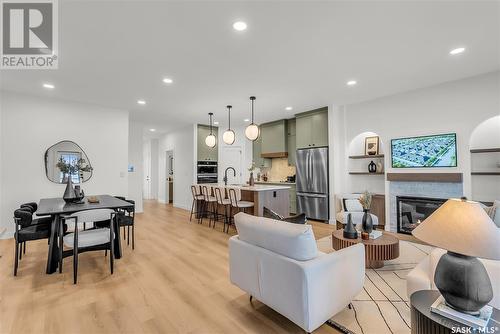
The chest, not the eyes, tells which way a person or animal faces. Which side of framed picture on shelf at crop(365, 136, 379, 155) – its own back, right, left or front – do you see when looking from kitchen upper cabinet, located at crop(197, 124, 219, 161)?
right

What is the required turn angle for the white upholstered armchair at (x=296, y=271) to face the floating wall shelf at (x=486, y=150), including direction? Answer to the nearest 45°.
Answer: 0° — it already faces it

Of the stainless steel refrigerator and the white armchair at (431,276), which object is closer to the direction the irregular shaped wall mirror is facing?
the white armchair

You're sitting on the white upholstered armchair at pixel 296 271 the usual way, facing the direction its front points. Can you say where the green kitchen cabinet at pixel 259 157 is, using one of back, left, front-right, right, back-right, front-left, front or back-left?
front-left

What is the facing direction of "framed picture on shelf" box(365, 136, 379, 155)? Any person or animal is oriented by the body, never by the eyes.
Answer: toward the camera

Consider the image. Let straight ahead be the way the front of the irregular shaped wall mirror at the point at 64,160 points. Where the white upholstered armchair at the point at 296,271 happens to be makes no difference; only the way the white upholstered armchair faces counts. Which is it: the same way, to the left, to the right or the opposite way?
to the left

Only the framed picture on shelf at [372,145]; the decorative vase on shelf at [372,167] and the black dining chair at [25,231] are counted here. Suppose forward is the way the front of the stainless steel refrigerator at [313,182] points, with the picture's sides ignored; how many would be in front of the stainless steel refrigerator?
1

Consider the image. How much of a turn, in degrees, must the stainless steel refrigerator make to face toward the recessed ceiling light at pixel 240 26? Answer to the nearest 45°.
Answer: approximately 45° to its left

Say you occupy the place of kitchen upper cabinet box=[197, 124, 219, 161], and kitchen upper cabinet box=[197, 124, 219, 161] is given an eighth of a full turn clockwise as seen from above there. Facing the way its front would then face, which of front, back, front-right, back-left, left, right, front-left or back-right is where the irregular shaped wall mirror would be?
front-right

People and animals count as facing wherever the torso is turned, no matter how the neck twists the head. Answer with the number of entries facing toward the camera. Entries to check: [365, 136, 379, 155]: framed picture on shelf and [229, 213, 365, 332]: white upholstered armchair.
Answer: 1

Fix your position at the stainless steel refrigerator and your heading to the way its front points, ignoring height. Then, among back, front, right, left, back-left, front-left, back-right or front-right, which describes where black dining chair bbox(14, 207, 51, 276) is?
front

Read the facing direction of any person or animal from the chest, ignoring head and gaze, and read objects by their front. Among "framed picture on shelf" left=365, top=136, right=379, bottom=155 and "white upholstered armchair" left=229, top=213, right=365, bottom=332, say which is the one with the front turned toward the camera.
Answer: the framed picture on shelf

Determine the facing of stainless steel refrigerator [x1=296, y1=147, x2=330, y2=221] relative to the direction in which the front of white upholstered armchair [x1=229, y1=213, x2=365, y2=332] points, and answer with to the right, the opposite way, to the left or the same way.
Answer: the opposite way

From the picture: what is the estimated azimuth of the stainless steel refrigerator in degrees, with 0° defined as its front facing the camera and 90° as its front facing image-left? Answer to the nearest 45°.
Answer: approximately 45°

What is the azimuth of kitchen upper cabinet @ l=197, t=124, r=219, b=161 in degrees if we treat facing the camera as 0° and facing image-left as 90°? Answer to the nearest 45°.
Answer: approximately 315°

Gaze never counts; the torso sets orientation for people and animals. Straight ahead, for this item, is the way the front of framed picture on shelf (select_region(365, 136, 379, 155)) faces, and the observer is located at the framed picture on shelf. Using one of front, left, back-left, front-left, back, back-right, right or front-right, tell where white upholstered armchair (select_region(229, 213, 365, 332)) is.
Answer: front

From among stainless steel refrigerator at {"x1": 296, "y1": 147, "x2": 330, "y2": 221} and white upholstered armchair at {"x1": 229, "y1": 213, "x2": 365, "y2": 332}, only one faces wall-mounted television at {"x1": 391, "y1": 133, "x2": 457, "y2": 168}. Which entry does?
the white upholstered armchair
